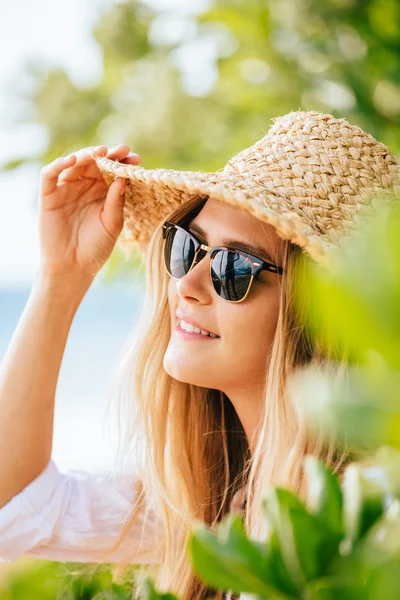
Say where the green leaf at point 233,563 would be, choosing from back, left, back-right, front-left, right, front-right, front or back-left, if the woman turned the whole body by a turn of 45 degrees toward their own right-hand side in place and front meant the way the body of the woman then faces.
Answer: left

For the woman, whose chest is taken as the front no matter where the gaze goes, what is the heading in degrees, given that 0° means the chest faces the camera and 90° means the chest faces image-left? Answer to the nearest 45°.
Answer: approximately 45°

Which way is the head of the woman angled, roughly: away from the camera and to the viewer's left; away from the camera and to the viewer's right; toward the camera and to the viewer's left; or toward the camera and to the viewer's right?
toward the camera and to the viewer's left

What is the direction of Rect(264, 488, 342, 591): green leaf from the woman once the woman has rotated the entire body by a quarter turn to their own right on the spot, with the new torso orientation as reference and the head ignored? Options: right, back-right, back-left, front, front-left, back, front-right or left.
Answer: back-left

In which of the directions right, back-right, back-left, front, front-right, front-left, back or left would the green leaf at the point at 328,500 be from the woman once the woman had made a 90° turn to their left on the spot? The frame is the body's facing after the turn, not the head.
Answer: front-right

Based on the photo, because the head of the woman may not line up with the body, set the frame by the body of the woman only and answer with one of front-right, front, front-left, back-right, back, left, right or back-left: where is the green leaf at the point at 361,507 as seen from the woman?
front-left
